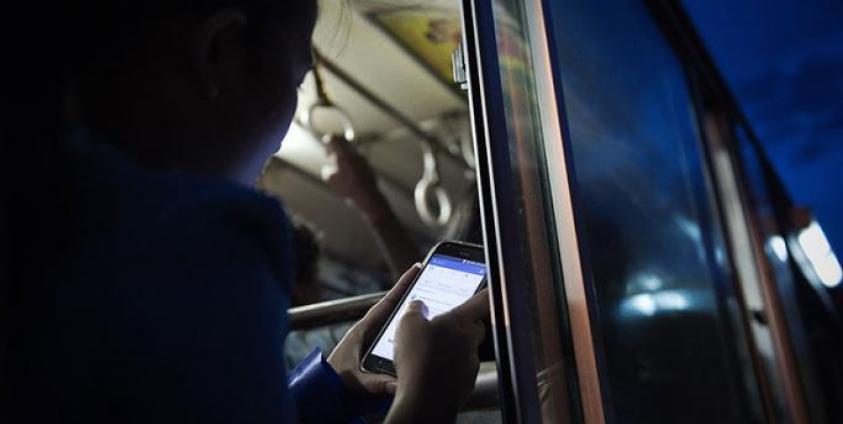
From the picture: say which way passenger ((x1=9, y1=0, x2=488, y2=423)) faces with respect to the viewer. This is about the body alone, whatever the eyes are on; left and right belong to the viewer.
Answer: facing away from the viewer and to the right of the viewer

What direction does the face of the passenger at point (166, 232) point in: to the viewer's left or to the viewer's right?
to the viewer's right

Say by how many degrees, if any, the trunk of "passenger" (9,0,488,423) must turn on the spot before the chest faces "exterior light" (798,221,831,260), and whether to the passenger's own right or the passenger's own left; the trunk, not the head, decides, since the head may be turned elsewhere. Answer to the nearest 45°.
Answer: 0° — they already face it
